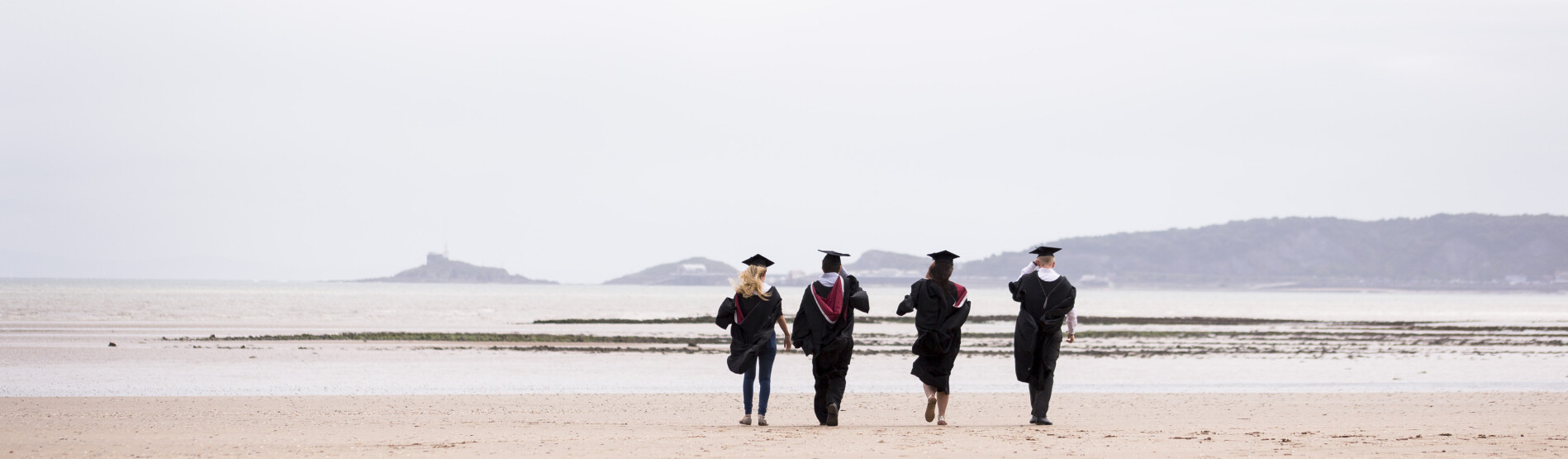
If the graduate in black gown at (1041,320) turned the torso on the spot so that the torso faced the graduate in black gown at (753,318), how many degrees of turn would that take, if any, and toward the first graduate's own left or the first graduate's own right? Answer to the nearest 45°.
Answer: approximately 90° to the first graduate's own left

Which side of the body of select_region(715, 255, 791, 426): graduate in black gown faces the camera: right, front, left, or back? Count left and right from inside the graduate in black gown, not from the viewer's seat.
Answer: back

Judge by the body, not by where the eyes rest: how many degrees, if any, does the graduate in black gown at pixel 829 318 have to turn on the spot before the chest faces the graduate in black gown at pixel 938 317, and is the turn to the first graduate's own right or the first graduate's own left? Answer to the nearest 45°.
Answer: approximately 90° to the first graduate's own right

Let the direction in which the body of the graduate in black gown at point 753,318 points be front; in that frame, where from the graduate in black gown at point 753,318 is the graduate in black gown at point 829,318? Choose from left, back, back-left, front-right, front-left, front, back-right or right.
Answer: right

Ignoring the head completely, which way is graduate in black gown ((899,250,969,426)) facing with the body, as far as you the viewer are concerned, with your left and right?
facing away from the viewer

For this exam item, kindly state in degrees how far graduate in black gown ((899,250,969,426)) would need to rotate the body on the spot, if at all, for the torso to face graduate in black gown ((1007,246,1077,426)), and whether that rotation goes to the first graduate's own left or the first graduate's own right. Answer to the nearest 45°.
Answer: approximately 90° to the first graduate's own right

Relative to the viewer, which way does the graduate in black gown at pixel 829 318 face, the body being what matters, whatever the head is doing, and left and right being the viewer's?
facing away from the viewer

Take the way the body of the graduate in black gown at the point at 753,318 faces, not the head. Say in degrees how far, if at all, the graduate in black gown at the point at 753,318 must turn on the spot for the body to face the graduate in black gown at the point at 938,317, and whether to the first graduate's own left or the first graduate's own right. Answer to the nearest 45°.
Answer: approximately 90° to the first graduate's own right

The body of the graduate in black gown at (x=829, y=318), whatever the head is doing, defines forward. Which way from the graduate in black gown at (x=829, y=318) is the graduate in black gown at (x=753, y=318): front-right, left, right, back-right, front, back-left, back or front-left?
left

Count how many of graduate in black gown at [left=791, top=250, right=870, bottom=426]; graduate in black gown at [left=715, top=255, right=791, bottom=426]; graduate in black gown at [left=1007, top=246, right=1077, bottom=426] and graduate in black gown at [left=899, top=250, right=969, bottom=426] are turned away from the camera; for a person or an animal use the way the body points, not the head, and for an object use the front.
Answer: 4

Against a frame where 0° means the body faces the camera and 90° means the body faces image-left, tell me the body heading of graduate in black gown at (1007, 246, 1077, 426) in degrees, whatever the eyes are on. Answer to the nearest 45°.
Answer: approximately 180°

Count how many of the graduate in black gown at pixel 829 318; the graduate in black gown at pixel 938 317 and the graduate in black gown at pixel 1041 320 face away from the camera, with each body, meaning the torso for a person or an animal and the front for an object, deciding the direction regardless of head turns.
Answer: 3

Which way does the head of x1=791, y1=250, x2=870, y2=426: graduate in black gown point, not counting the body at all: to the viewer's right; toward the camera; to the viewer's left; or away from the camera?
away from the camera
